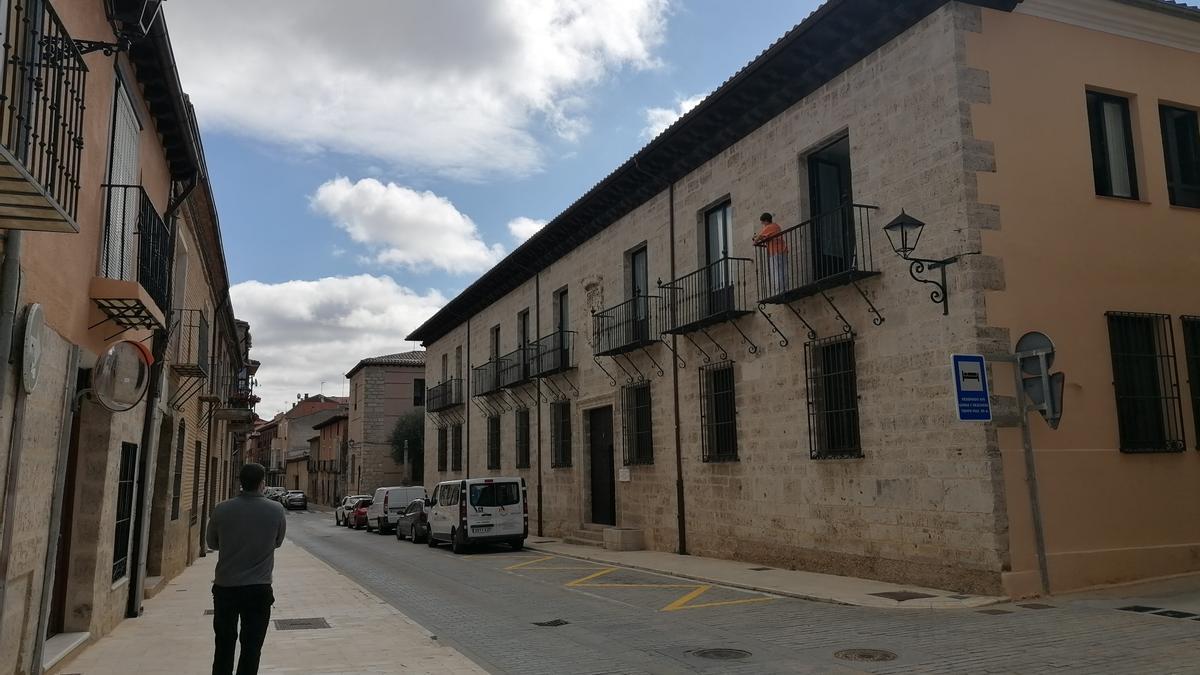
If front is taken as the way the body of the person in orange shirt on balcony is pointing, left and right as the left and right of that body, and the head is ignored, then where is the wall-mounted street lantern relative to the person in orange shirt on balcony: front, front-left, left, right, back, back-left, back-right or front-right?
back-left

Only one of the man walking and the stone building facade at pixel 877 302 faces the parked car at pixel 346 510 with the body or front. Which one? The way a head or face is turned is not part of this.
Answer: the man walking

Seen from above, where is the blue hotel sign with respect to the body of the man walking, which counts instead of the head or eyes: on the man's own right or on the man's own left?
on the man's own right

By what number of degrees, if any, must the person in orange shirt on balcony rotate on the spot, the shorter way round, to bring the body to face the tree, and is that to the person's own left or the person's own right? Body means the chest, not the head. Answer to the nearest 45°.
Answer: approximately 45° to the person's own right

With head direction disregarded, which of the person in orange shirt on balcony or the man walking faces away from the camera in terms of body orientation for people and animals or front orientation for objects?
the man walking

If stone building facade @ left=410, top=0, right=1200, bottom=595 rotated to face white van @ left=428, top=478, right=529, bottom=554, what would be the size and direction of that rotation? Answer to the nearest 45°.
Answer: approximately 90° to its right

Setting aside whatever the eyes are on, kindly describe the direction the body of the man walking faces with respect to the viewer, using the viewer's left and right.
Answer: facing away from the viewer

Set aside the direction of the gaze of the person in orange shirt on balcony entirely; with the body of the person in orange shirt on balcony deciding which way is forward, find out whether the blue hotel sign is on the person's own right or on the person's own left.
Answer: on the person's own left

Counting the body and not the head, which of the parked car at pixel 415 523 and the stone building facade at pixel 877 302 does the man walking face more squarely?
the parked car

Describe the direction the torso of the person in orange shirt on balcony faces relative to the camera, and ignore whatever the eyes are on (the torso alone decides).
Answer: to the viewer's left

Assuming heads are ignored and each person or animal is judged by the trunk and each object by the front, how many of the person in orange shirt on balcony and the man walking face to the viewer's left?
1
